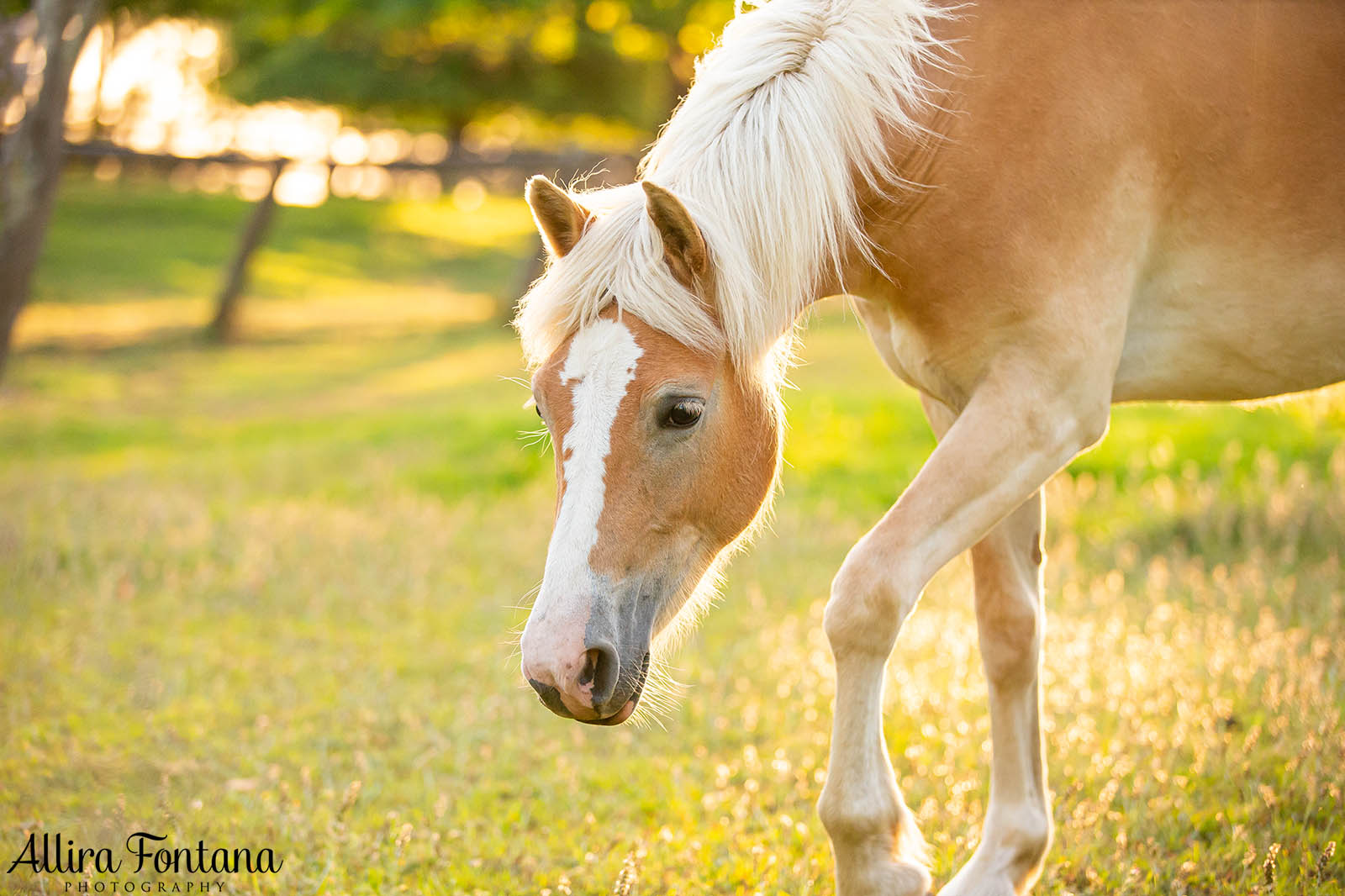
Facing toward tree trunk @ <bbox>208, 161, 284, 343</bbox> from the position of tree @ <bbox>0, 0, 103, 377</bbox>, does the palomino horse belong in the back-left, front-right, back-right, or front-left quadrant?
back-right

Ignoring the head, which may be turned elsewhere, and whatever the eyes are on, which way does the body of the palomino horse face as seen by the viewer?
to the viewer's left

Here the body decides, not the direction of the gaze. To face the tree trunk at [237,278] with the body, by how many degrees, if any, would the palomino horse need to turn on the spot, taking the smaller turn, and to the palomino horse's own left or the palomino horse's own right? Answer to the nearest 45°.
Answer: approximately 45° to the palomino horse's own right

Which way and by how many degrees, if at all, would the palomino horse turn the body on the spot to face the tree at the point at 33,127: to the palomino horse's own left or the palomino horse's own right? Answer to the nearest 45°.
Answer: approximately 45° to the palomino horse's own right
